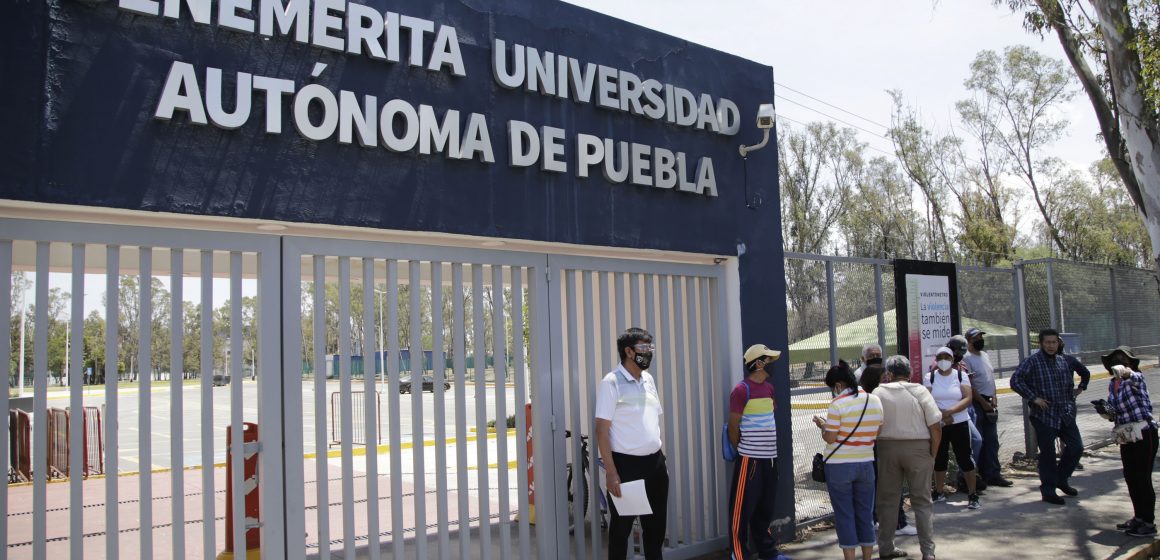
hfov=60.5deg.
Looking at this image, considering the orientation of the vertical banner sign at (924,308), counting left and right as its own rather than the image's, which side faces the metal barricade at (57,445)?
right

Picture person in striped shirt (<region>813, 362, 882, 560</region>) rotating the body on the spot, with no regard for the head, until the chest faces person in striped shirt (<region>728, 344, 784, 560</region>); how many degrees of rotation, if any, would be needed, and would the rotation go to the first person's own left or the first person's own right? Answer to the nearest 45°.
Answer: approximately 45° to the first person's own left

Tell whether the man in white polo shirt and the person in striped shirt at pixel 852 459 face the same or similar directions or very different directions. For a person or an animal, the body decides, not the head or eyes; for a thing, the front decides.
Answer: very different directions

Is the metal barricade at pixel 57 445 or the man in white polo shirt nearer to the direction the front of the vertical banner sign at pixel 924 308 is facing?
the man in white polo shirt

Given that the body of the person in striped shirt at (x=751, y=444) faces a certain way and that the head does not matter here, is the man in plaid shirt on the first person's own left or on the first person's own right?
on the first person's own left

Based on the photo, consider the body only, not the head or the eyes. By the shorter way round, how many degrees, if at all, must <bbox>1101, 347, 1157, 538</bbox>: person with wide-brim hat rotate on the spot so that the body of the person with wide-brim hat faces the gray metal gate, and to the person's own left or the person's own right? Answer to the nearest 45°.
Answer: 0° — they already face it

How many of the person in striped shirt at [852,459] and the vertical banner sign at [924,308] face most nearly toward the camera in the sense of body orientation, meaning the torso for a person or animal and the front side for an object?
1

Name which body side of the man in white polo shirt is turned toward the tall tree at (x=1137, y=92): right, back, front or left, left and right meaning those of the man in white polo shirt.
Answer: left

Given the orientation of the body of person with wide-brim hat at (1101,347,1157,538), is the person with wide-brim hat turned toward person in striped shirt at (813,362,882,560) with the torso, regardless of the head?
yes
